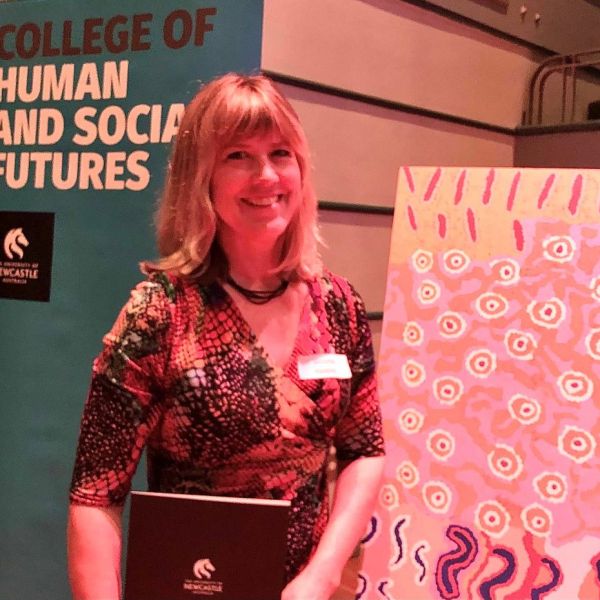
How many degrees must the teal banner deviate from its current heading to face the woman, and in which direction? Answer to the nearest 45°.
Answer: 0° — it already faces them

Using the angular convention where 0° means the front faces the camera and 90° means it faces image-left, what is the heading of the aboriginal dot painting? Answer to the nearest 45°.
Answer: approximately 0°

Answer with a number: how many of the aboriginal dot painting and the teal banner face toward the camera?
2

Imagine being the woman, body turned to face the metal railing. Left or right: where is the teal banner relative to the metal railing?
left

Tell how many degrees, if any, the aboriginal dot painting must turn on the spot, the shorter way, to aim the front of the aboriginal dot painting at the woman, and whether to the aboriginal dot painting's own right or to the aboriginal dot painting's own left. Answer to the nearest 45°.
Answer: approximately 45° to the aboriginal dot painting's own right

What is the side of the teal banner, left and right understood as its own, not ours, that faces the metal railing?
left

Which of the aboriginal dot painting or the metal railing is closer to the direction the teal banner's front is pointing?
the aboriginal dot painting

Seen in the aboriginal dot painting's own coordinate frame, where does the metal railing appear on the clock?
The metal railing is roughly at 6 o'clock from the aboriginal dot painting.

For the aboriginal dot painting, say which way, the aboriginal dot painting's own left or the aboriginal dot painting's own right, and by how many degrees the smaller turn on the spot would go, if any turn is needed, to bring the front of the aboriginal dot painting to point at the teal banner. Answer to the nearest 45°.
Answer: approximately 135° to the aboriginal dot painting's own right

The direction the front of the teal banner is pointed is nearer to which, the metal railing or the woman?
the woman
